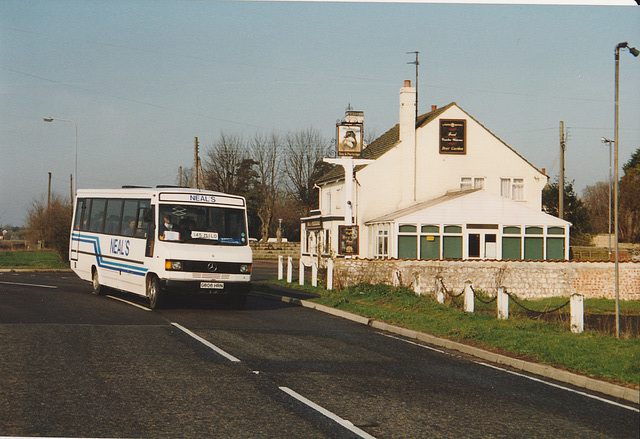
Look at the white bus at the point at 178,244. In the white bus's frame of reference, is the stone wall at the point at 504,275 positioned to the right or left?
on its left

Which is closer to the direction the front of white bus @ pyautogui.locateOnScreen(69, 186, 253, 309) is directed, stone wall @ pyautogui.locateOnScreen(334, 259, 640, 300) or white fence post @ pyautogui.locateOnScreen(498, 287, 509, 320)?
the white fence post

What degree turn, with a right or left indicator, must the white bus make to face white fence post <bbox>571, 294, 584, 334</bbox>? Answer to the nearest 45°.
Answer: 0° — it already faces it

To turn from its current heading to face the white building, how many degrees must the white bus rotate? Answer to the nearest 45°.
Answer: approximately 90° to its left

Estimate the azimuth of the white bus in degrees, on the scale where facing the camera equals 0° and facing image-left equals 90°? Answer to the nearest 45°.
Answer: approximately 315°

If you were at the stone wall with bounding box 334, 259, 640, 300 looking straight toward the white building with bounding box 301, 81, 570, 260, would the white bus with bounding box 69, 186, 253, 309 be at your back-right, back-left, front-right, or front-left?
back-left
